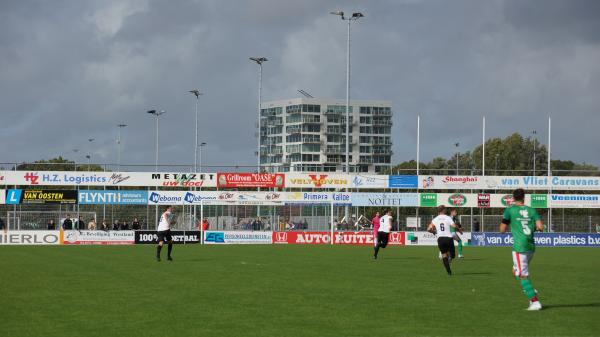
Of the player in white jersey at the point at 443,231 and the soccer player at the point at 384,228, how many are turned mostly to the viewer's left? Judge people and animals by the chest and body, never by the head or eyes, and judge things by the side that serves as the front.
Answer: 0

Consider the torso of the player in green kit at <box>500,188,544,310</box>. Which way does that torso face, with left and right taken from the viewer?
facing away from the viewer and to the left of the viewer

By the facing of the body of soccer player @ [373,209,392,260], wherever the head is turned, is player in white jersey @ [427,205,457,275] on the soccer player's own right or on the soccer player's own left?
on the soccer player's own right

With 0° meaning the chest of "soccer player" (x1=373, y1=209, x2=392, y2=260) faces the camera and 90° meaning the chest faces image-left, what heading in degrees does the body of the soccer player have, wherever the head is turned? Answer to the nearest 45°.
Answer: approximately 225°

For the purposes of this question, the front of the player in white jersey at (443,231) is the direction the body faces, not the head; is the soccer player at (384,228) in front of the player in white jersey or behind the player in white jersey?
in front

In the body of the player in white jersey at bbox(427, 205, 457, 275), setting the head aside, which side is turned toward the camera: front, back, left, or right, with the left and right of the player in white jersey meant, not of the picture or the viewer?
back
